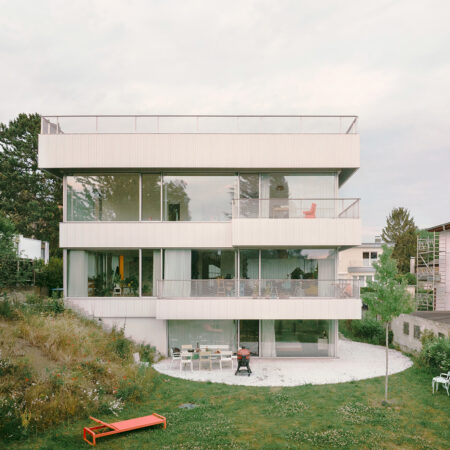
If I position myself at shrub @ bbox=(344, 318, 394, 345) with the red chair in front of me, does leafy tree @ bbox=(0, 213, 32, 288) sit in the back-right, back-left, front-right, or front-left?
front-right

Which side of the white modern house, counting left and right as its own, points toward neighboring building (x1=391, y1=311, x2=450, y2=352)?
left

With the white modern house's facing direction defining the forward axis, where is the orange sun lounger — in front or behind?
in front

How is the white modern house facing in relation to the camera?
toward the camera

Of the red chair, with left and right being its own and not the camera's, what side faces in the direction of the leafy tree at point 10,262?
front

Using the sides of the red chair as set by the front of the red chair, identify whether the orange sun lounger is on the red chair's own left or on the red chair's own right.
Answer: on the red chair's own left

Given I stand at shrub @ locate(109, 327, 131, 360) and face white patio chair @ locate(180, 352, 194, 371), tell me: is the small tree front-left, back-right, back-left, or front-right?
front-right

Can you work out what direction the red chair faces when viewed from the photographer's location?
facing to the left of the viewer
